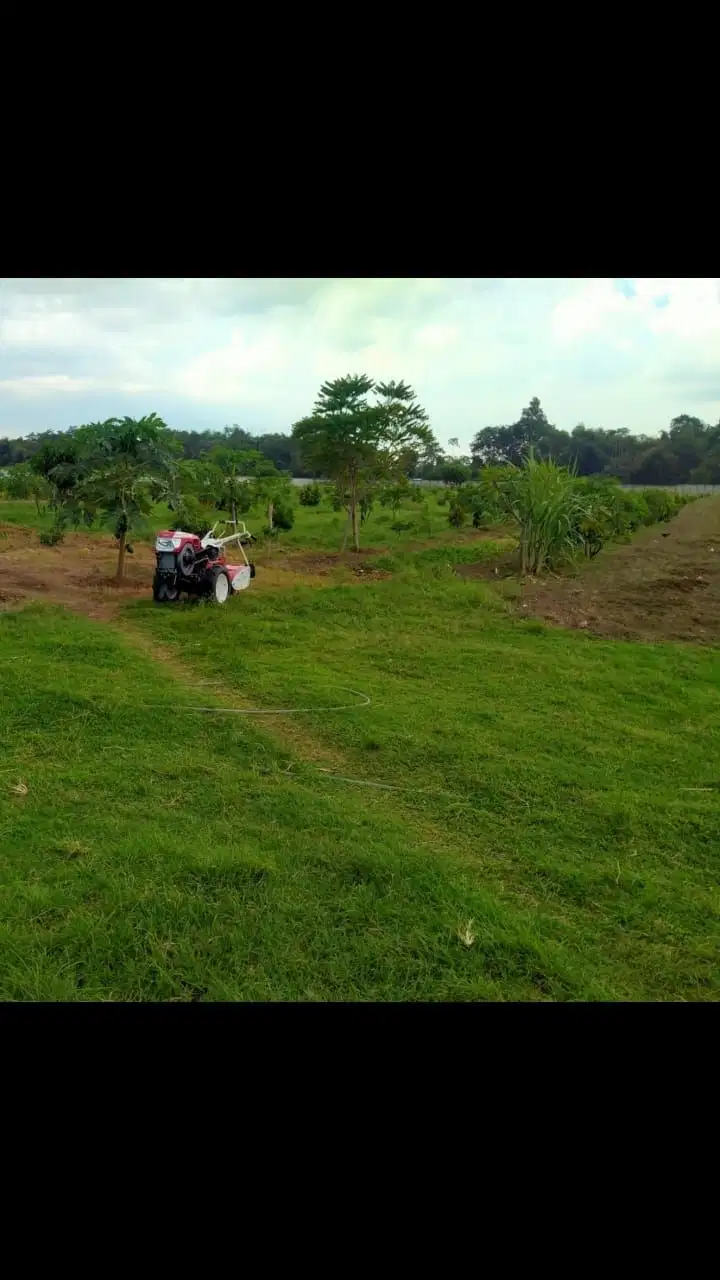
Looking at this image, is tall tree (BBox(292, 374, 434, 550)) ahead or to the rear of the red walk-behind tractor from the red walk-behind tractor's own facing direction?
to the rear

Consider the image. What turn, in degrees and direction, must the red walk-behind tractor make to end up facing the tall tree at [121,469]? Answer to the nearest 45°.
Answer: approximately 90° to its right

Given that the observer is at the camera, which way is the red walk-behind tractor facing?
facing the viewer and to the left of the viewer

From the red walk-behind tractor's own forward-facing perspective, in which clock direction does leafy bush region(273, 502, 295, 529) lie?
The leafy bush is roughly at 5 o'clock from the red walk-behind tractor.

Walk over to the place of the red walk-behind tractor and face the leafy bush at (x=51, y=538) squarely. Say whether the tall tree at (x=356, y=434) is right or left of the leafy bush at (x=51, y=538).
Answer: right
